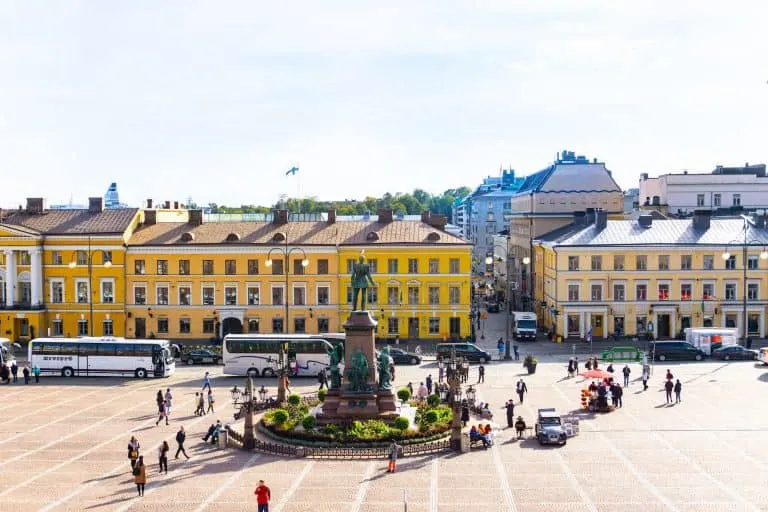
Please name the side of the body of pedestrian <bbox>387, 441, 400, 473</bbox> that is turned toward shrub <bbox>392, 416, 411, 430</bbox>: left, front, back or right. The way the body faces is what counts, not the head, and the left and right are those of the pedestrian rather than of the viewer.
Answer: front

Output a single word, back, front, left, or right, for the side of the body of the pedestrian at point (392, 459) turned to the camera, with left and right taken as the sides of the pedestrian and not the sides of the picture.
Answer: back

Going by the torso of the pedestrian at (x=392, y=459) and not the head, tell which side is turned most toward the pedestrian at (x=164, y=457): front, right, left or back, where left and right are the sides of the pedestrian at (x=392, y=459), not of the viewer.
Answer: left

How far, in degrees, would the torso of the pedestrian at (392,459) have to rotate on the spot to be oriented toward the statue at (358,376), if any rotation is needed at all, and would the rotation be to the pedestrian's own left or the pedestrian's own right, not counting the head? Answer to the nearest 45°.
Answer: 0° — they already face it

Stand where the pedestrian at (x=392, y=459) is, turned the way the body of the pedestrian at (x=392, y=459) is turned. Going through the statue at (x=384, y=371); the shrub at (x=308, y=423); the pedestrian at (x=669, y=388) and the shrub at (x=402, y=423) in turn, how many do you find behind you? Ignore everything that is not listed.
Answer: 0

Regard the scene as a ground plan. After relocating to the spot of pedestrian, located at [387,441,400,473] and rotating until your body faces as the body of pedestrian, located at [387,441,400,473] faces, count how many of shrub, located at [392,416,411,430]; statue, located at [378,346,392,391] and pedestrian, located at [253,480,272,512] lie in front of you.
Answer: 2

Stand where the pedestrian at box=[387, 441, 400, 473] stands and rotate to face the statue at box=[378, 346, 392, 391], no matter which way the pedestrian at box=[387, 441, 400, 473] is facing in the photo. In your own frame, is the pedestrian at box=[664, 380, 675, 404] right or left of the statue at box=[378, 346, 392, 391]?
right

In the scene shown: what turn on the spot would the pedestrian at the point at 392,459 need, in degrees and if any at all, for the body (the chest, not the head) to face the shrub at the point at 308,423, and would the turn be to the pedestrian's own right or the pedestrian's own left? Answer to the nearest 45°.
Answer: approximately 45° to the pedestrian's own left

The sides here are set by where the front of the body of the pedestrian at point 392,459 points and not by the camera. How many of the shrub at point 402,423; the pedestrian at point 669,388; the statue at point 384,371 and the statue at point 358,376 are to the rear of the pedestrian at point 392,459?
0

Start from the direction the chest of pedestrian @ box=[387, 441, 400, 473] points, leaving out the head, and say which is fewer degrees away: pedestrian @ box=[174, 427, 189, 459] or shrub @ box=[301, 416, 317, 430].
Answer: the shrub

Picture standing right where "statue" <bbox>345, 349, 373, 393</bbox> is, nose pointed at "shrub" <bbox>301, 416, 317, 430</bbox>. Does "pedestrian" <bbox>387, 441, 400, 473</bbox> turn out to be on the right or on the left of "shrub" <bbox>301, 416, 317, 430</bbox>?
left

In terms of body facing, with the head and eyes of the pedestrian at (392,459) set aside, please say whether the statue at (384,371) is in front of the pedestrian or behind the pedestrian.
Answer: in front

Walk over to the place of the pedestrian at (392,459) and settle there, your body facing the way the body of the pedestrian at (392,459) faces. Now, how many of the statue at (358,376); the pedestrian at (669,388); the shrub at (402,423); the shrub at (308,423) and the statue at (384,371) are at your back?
0
